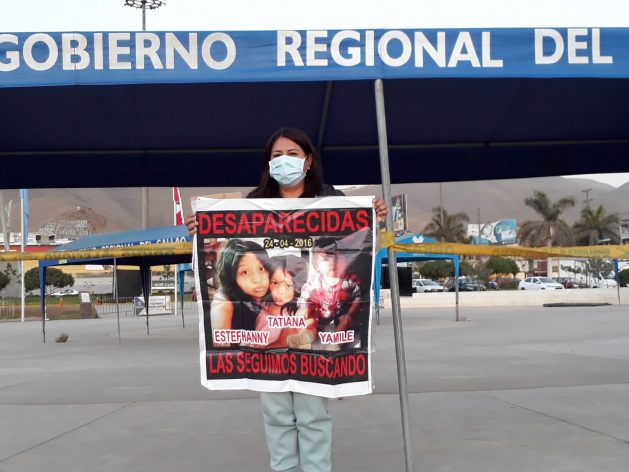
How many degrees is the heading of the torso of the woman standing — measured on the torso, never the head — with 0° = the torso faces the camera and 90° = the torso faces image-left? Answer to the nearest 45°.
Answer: approximately 0°

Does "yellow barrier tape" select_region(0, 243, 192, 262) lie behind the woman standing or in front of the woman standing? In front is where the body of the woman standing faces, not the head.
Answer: behind

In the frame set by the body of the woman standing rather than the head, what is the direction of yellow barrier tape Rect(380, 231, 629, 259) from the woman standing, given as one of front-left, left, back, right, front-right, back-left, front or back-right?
back-left

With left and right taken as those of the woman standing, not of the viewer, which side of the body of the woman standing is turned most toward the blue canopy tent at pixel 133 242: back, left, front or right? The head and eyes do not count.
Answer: back
